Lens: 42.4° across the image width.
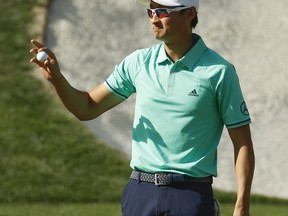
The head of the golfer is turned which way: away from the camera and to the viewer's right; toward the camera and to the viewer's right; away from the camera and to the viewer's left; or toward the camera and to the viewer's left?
toward the camera and to the viewer's left

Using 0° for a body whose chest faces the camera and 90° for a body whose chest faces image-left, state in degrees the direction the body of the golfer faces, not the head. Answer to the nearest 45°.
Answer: approximately 45°
